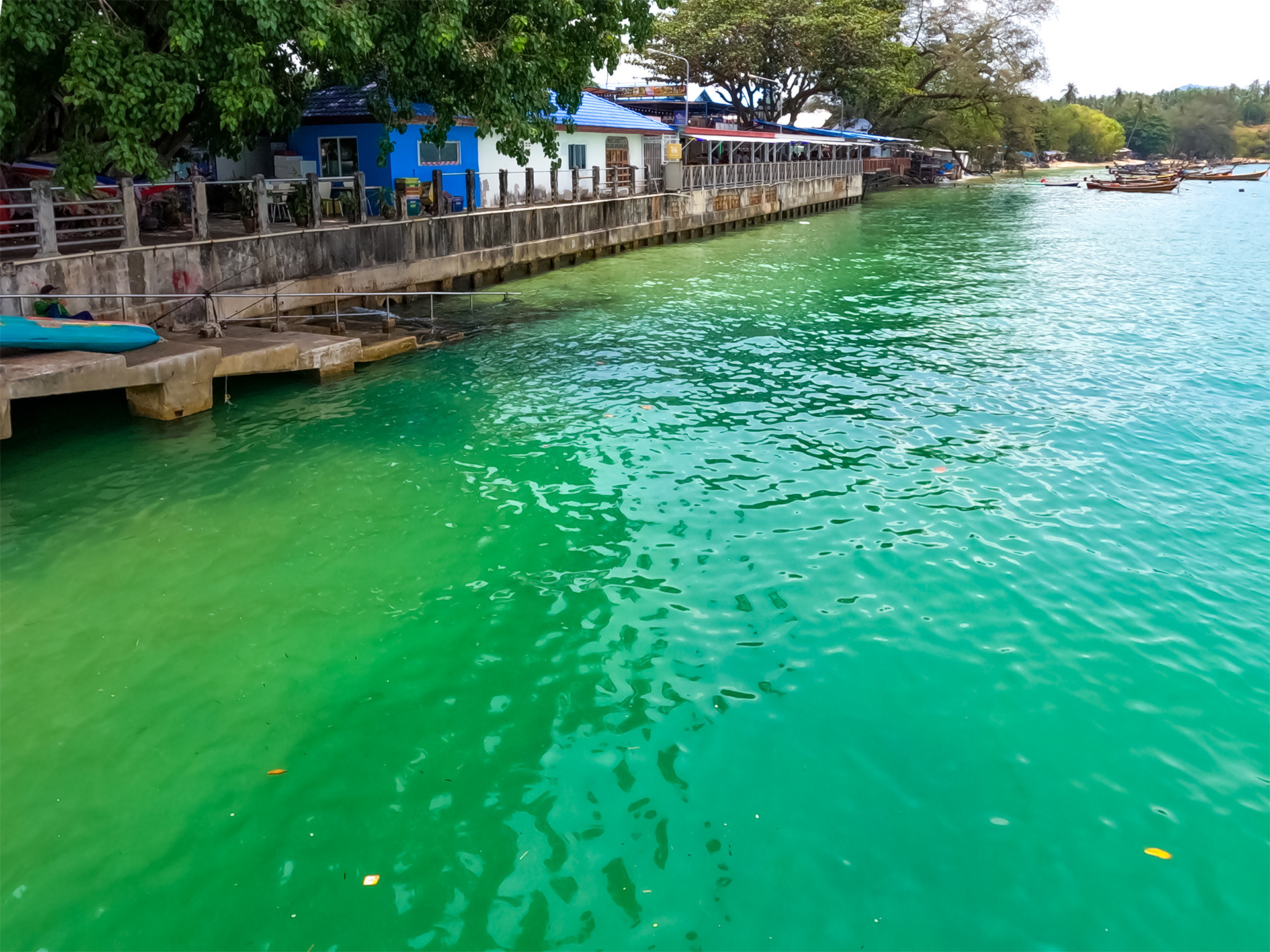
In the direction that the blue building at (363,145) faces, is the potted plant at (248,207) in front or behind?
in front

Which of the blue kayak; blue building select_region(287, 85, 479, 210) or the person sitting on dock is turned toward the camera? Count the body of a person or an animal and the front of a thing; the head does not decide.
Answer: the blue building

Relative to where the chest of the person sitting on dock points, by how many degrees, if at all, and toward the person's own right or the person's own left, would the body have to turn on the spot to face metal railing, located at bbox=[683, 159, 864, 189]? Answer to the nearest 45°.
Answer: approximately 45° to the person's own left

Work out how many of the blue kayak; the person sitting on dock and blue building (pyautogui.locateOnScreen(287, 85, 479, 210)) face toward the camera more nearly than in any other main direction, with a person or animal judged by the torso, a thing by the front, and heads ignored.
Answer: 1

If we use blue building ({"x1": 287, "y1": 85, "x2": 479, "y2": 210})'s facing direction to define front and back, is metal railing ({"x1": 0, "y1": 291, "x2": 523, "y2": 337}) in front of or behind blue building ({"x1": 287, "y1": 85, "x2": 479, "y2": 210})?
in front

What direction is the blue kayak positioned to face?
to the viewer's right

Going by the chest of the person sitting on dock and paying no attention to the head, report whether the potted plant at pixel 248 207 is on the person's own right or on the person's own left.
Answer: on the person's own left

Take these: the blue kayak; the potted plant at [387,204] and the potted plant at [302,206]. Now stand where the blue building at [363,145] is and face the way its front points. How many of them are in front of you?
3
